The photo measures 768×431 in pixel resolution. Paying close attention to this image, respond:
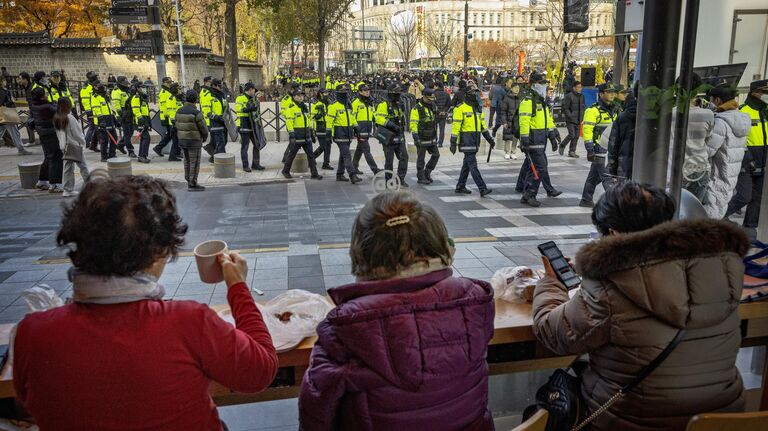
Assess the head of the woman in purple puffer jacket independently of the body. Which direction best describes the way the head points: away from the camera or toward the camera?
away from the camera

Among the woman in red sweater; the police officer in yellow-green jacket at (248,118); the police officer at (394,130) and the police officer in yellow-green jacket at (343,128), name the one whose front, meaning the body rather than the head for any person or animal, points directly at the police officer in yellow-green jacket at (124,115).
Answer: the woman in red sweater

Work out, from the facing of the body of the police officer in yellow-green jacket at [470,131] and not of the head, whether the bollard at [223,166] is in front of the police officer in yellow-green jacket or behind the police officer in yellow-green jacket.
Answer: behind

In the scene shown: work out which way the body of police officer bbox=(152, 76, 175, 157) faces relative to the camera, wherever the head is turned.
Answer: to the viewer's right

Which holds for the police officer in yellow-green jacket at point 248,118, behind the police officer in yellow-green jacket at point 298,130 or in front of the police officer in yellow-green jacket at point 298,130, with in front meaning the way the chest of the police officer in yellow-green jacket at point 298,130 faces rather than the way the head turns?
behind

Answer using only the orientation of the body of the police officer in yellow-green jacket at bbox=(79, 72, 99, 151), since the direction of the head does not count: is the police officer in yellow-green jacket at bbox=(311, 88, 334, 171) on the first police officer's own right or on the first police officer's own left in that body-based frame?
on the first police officer's own right

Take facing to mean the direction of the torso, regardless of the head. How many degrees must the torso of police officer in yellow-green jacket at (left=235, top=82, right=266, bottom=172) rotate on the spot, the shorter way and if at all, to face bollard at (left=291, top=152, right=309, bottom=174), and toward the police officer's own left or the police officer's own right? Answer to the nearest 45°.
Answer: approximately 45° to the police officer's own right
